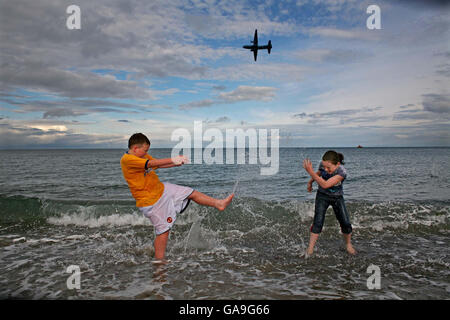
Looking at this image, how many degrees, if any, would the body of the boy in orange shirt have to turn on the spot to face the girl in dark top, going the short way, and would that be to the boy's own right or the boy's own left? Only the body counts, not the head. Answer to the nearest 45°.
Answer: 0° — they already face them

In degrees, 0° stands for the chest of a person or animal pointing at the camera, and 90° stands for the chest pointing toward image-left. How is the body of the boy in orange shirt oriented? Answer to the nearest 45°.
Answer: approximately 270°
